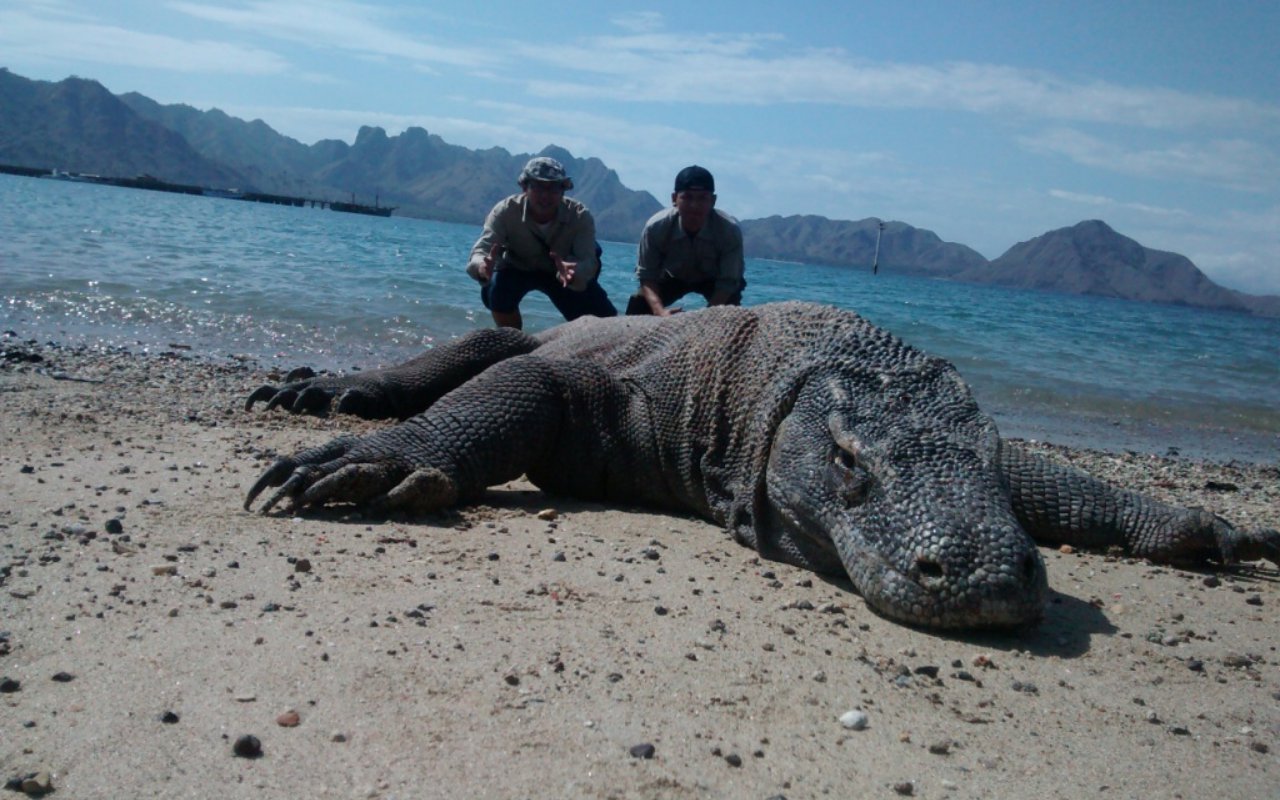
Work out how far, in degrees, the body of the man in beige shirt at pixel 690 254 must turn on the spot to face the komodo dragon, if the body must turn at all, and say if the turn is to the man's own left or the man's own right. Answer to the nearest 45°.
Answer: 0° — they already face it

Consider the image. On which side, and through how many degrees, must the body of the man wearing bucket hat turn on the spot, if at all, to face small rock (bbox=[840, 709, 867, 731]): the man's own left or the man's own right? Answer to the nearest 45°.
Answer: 0° — they already face it

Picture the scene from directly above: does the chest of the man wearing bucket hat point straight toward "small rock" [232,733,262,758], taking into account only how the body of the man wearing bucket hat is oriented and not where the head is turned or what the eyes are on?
yes

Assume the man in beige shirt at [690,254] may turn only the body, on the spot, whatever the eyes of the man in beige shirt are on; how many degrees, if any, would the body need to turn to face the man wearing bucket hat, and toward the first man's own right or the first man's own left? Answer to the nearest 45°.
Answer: approximately 90° to the first man's own right

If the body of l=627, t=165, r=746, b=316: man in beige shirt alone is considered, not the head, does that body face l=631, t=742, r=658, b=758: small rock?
yes

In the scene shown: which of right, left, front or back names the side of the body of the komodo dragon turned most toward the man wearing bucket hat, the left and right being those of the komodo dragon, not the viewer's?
back

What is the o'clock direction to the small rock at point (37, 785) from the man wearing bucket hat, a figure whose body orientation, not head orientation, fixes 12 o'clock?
The small rock is roughly at 12 o'clock from the man wearing bucket hat.

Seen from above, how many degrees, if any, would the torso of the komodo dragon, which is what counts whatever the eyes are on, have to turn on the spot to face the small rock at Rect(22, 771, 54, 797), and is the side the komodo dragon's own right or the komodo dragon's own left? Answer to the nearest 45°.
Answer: approximately 90° to the komodo dragon's own right

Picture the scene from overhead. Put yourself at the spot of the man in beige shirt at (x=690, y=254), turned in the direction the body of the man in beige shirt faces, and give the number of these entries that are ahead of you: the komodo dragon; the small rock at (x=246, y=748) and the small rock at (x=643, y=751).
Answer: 3

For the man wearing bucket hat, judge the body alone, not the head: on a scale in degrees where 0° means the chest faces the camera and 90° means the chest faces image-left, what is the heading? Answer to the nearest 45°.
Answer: approximately 0°
